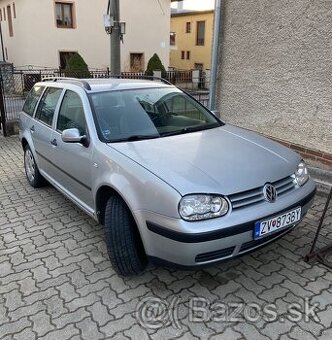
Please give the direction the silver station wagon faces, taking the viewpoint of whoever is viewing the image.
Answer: facing the viewer and to the right of the viewer

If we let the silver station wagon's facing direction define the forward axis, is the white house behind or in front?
behind

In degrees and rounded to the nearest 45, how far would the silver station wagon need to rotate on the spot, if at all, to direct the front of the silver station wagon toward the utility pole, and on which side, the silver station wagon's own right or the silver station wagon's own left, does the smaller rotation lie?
approximately 135° to the silver station wagon's own left

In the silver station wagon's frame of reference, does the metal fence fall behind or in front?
behind
